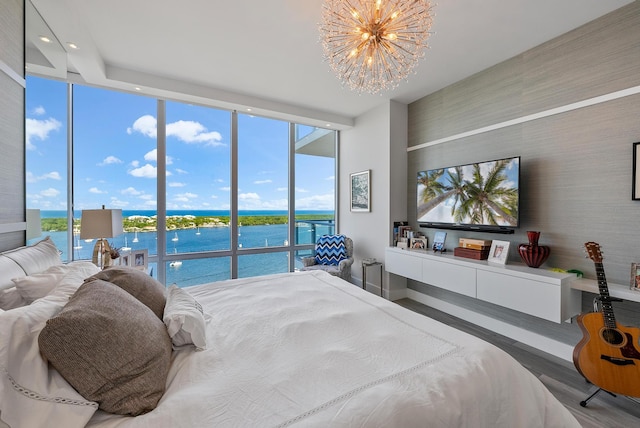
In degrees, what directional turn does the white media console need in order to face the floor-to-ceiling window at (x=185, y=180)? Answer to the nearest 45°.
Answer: approximately 45° to its right

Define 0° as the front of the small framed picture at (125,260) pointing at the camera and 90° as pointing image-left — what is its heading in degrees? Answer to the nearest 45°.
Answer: approximately 315°

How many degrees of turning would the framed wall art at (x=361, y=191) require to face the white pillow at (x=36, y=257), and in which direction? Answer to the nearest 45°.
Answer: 0° — it already faces it

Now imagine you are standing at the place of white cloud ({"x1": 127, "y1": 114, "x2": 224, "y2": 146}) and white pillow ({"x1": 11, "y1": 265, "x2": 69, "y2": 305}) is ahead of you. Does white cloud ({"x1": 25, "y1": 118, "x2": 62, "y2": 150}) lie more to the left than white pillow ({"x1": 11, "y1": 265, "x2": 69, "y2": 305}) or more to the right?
right

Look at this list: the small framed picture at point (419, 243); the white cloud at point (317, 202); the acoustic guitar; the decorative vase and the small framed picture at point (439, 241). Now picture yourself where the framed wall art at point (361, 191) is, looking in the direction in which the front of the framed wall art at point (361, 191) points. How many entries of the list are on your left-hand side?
4

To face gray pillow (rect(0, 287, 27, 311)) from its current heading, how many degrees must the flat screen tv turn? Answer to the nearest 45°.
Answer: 0° — it already faces it

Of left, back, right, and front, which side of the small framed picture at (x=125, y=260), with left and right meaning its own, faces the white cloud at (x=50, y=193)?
back

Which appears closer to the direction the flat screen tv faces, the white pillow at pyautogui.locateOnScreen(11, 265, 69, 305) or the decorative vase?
the white pillow

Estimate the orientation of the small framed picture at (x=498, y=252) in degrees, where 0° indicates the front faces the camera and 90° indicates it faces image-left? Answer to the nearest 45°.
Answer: approximately 45°

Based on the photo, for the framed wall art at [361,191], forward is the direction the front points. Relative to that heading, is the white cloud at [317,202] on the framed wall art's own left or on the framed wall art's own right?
on the framed wall art's own right

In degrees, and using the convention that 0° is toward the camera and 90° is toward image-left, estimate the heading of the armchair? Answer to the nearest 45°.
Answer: approximately 45°

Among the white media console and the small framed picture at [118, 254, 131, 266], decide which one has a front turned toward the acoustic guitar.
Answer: the small framed picture
